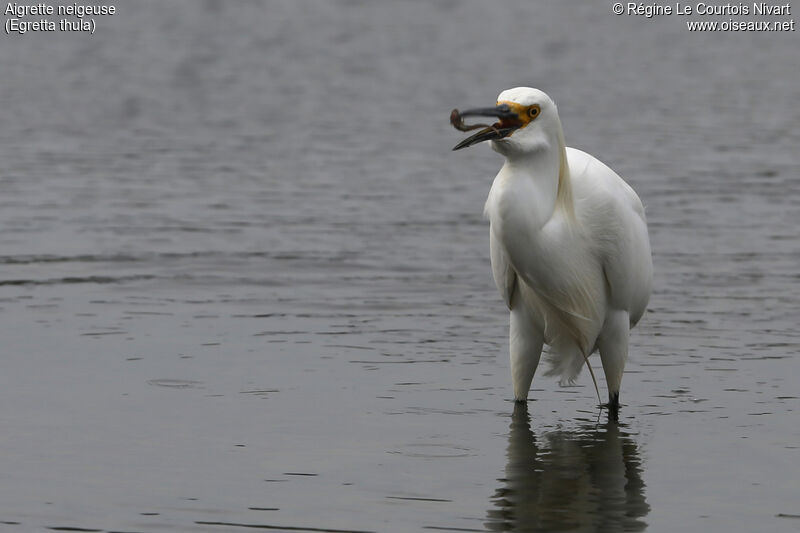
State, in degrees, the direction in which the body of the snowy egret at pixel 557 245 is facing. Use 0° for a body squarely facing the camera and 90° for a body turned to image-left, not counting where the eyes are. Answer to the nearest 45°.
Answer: approximately 45°
